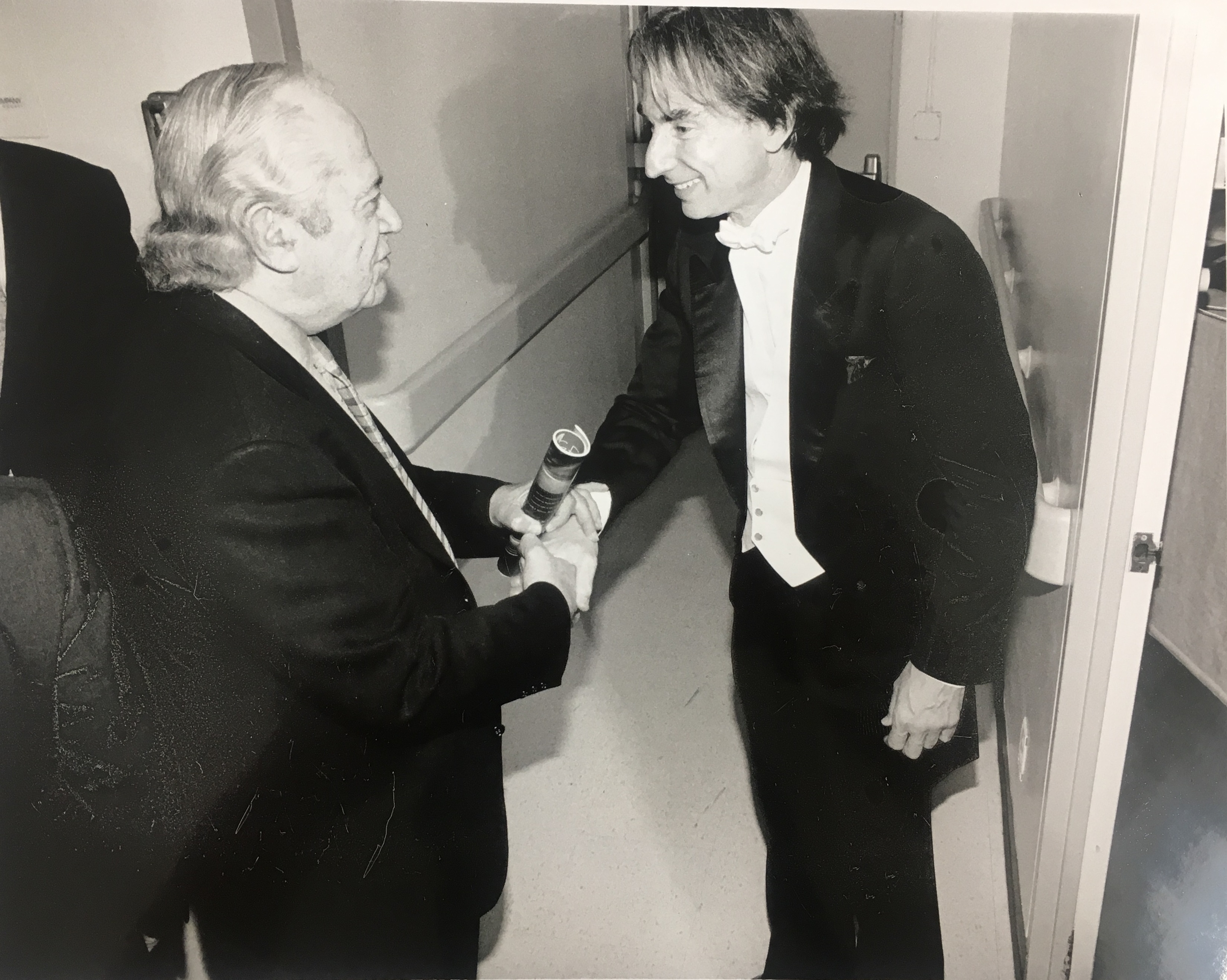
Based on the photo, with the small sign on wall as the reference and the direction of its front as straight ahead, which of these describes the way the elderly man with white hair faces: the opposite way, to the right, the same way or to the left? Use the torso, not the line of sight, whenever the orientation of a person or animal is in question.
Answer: to the left

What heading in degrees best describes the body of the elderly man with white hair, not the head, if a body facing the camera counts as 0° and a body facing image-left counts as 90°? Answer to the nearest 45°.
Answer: approximately 270°

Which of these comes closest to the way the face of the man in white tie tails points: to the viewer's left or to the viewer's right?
to the viewer's left

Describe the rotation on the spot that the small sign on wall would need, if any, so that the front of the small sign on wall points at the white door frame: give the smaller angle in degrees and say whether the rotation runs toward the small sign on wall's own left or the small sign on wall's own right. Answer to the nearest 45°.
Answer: approximately 45° to the small sign on wall's own left

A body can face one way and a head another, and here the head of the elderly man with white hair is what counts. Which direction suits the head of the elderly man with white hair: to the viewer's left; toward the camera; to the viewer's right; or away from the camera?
to the viewer's right

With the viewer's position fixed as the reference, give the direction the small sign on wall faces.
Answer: facing the viewer

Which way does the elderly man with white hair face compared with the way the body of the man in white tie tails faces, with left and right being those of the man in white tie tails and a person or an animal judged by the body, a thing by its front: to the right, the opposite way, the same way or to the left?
the opposite way

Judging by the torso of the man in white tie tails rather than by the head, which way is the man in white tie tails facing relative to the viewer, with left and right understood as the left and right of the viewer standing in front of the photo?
facing the viewer and to the left of the viewer
